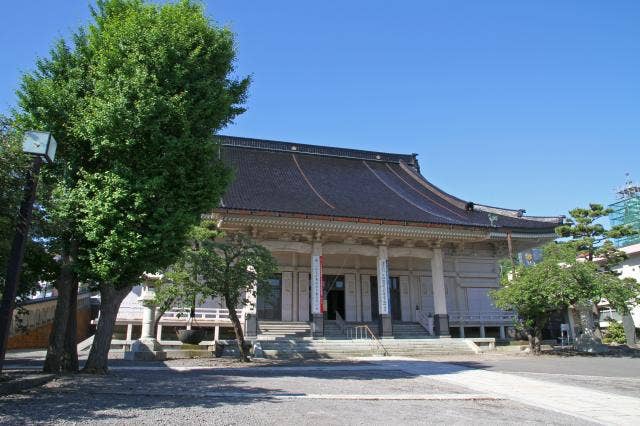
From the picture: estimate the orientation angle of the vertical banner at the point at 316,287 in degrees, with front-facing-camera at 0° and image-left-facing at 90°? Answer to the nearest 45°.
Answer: approximately 0°

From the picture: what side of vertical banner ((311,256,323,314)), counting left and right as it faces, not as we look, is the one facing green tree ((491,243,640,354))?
left

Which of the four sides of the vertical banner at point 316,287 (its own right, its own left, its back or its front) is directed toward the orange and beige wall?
right

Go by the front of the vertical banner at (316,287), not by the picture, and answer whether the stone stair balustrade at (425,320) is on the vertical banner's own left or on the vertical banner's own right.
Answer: on the vertical banner's own left

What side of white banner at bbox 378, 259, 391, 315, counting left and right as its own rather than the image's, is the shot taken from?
front

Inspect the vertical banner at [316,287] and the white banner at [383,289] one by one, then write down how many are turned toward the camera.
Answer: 2

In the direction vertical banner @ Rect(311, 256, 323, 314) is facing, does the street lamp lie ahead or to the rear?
ahead

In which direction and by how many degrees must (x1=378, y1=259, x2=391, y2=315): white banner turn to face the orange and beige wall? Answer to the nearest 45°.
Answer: approximately 90° to its right

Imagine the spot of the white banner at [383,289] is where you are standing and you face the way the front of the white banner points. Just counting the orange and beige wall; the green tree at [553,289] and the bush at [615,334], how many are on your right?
1

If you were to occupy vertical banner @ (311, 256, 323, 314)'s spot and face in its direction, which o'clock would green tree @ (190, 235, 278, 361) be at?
The green tree is roughly at 1 o'clock from the vertical banner.

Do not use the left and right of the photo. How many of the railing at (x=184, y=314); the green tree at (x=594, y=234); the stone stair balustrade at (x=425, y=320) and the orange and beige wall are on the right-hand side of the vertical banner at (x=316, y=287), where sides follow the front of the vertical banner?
2

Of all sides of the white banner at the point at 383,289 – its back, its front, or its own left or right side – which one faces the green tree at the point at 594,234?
left
